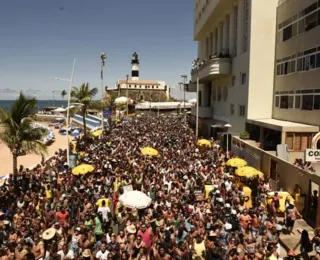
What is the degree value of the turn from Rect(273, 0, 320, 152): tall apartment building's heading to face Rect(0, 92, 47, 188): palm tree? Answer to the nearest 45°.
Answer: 0° — it already faces it

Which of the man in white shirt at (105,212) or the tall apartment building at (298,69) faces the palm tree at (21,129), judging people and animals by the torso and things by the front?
the tall apartment building

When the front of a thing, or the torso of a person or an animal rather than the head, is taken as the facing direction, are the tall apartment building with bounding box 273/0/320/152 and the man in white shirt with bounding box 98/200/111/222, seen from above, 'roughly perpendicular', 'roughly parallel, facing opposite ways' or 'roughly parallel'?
roughly perpendicular

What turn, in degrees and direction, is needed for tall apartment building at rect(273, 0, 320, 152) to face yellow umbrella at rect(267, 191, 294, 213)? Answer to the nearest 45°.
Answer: approximately 45° to its left

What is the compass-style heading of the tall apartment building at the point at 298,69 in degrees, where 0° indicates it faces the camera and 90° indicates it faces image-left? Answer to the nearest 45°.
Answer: approximately 45°

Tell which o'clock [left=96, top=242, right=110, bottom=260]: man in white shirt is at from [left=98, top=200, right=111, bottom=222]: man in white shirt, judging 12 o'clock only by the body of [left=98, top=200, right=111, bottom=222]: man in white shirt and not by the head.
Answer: [left=96, top=242, right=110, bottom=260]: man in white shirt is roughly at 6 o'clock from [left=98, top=200, right=111, bottom=222]: man in white shirt.

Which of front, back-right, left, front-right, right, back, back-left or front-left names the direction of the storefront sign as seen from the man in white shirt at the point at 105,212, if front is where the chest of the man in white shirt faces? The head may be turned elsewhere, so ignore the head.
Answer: left

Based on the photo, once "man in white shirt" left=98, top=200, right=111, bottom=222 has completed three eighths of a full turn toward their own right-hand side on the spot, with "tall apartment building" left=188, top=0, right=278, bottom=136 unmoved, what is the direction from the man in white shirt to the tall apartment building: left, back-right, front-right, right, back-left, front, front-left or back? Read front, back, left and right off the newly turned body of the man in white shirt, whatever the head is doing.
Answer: left

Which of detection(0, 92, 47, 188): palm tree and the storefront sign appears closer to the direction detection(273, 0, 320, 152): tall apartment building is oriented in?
the palm tree

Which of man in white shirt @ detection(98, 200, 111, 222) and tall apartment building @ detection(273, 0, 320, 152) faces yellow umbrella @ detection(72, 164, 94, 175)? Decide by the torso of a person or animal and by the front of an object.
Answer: the tall apartment building

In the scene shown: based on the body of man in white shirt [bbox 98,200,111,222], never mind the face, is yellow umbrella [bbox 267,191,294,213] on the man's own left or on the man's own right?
on the man's own left

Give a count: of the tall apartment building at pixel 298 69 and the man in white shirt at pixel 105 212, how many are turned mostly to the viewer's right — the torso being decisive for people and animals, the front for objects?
0
